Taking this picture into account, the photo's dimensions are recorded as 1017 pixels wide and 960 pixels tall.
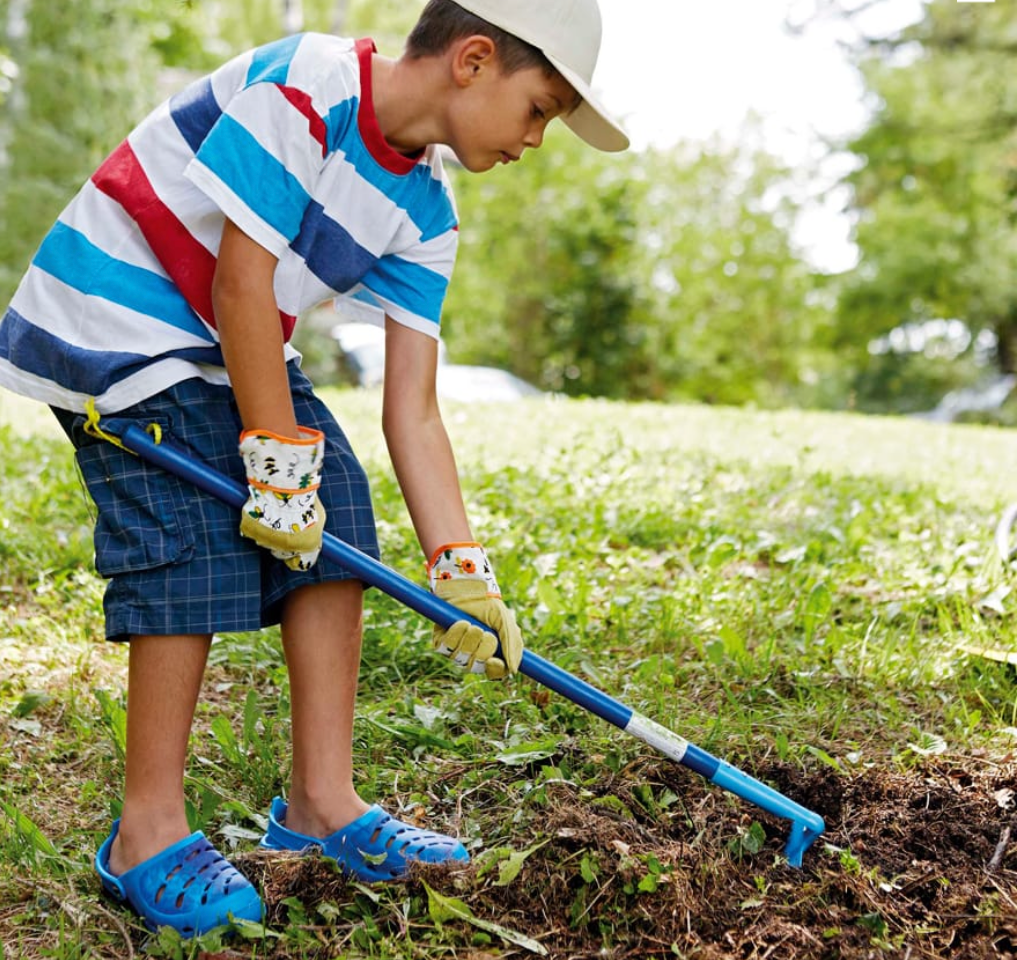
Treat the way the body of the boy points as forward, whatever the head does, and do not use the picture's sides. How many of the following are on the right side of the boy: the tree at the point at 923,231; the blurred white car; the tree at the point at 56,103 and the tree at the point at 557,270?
0

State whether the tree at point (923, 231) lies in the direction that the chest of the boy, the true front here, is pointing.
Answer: no

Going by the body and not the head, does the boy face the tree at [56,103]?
no

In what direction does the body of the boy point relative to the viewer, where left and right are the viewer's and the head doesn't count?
facing the viewer and to the right of the viewer

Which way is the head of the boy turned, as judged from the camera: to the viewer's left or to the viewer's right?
to the viewer's right

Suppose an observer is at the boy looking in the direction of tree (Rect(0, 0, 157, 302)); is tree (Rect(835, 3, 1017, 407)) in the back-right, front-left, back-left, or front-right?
front-right

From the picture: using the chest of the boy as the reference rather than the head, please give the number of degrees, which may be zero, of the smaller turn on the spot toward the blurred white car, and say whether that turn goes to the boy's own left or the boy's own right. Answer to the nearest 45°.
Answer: approximately 135° to the boy's own left
